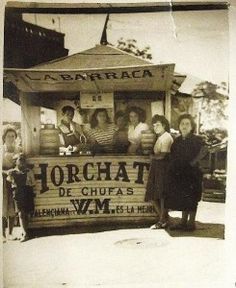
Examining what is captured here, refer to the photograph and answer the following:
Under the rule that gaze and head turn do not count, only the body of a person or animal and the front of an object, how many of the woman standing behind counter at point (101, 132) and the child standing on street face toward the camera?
2

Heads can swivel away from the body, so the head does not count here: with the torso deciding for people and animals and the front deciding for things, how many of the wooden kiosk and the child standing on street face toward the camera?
2

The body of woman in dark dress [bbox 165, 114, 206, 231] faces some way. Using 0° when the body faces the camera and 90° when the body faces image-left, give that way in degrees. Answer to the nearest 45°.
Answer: approximately 45°

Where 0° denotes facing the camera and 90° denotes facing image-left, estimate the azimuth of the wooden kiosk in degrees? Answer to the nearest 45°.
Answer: approximately 0°

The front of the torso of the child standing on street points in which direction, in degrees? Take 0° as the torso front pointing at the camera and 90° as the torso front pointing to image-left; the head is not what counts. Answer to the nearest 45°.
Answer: approximately 0°
